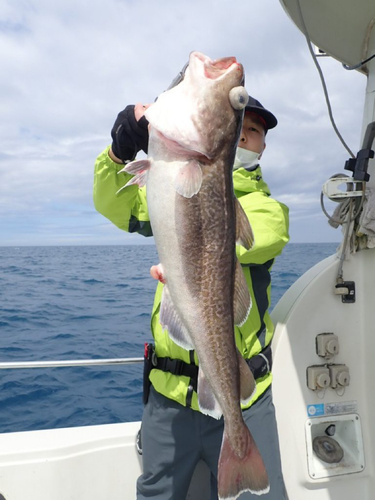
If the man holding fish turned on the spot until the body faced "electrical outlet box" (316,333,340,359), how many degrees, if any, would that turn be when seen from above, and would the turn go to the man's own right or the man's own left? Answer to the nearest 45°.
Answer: approximately 135° to the man's own left

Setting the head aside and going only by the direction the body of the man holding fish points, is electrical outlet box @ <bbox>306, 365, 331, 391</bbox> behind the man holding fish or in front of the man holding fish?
behind

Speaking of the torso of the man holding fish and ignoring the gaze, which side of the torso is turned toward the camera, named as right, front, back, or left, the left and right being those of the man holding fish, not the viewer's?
front

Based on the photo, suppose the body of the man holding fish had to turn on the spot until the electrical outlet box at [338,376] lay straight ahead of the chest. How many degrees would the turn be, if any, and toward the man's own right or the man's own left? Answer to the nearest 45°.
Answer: approximately 135° to the man's own left
